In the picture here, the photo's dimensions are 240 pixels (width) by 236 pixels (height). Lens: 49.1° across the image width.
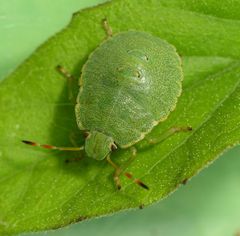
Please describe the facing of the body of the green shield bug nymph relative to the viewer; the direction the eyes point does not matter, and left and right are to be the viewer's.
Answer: facing the viewer and to the left of the viewer
